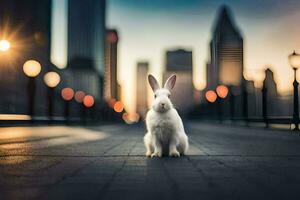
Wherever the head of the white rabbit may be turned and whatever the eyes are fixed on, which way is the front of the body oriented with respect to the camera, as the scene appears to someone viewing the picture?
toward the camera
